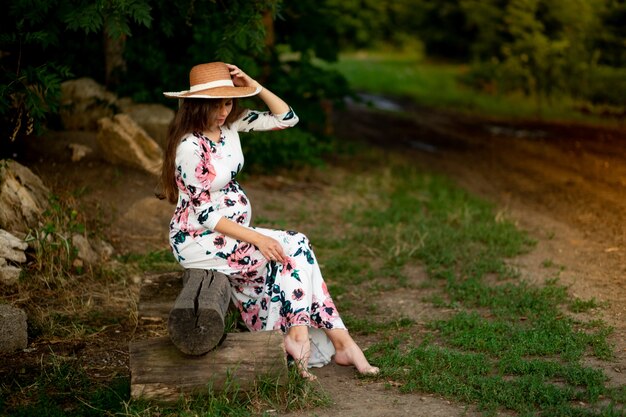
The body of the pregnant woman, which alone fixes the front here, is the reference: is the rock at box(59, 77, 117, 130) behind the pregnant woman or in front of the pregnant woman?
behind

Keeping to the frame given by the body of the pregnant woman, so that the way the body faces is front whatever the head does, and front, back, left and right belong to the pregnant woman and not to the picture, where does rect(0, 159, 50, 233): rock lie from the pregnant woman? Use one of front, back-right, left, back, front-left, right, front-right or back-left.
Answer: back

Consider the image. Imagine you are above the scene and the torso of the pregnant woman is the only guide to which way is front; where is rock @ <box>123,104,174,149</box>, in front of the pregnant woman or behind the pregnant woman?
behind

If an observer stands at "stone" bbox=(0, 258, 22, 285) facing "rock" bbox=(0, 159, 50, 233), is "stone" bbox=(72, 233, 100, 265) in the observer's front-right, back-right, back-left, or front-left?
front-right

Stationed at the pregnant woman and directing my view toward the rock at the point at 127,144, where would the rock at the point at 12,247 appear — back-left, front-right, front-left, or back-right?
front-left

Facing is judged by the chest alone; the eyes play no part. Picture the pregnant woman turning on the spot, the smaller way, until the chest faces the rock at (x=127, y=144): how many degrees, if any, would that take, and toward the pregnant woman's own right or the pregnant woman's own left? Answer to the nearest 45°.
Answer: approximately 135° to the pregnant woman's own left

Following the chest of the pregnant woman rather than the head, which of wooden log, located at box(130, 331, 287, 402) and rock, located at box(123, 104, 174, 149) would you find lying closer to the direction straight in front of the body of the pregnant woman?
the wooden log

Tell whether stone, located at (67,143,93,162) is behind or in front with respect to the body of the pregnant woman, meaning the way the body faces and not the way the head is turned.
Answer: behind

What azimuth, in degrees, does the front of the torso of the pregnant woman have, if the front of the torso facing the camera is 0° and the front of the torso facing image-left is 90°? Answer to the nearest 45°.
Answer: approximately 315°

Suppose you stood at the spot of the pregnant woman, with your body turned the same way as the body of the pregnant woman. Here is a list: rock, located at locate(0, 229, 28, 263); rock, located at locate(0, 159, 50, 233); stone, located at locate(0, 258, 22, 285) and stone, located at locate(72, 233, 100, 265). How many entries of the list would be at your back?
4

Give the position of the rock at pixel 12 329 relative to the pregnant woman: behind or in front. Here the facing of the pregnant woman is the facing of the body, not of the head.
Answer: behind

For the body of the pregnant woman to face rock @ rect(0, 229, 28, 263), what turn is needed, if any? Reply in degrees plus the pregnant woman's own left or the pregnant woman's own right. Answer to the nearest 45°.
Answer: approximately 180°

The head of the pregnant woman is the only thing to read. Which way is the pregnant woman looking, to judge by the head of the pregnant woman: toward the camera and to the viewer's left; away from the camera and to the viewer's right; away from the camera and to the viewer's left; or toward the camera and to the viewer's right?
toward the camera and to the viewer's right

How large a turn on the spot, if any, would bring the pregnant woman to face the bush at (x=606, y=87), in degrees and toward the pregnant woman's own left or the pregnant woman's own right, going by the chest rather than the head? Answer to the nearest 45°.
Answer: approximately 90° to the pregnant woman's own left

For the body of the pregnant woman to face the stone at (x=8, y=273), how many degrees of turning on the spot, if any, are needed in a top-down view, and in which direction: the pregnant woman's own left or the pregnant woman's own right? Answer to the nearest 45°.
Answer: approximately 180°
